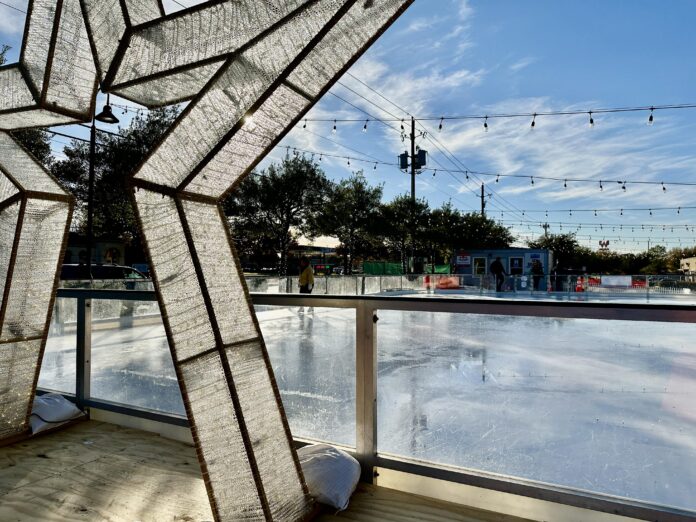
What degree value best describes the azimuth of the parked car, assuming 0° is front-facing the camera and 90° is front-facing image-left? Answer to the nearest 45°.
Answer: approximately 270°

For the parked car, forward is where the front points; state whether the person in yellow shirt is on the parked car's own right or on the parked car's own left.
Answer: on the parked car's own right

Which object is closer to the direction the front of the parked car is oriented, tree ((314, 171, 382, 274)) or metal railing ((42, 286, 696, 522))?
the tree

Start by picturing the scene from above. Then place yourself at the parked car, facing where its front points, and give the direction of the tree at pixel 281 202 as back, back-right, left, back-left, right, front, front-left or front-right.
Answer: front-left

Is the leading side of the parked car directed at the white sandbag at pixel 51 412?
no

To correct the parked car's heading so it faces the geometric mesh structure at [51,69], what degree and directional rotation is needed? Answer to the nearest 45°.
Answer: approximately 90° to its right

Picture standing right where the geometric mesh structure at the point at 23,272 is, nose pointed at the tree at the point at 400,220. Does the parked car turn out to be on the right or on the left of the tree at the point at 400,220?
left

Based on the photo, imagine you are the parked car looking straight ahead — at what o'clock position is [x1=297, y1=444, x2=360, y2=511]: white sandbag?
The white sandbag is roughly at 3 o'clock from the parked car.

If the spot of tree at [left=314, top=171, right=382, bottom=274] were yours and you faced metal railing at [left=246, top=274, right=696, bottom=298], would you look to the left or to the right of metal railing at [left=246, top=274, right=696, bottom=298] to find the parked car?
right
